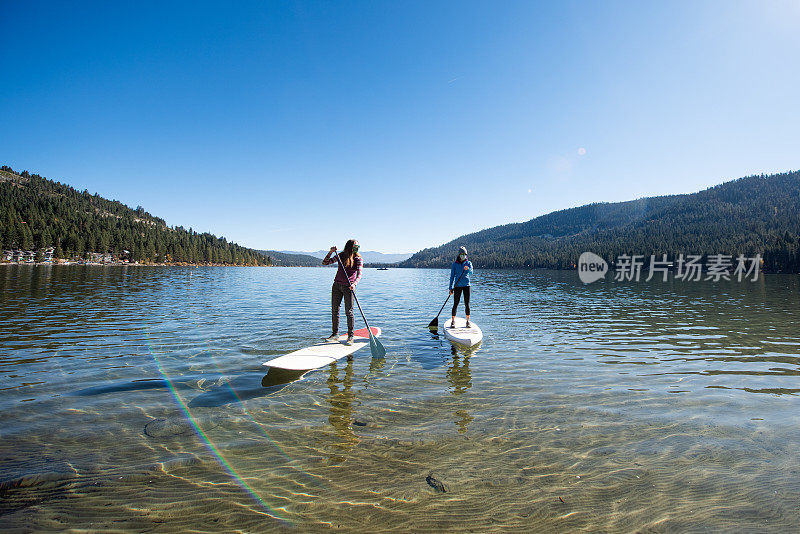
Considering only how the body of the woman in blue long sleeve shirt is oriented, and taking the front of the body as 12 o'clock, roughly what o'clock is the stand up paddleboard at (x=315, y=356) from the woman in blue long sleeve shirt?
The stand up paddleboard is roughly at 1 o'clock from the woman in blue long sleeve shirt.

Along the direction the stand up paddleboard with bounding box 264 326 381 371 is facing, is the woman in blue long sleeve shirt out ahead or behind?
behind

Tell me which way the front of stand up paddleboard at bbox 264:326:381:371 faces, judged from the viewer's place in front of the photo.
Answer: facing the viewer and to the left of the viewer

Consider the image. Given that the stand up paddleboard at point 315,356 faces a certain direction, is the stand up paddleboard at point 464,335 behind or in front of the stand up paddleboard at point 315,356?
behind

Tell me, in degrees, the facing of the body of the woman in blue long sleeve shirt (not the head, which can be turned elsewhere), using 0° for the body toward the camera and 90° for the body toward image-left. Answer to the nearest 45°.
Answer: approximately 0°

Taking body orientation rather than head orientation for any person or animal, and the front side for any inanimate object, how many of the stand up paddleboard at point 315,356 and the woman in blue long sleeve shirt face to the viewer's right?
0
